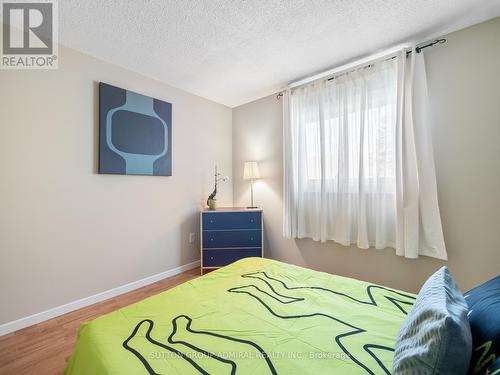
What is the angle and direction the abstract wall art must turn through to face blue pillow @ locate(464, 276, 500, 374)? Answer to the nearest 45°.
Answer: approximately 45° to its right

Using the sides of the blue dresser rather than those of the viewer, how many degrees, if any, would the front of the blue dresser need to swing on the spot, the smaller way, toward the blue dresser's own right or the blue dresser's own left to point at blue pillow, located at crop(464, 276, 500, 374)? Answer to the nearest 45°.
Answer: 0° — it already faces it

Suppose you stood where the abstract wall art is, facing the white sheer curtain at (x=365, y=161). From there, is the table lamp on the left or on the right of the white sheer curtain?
left

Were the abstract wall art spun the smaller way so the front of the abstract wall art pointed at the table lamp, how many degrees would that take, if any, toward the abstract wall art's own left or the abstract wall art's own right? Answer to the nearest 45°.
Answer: approximately 45° to the abstract wall art's own left

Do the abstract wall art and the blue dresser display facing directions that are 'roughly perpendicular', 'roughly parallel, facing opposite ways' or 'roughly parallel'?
roughly perpendicular

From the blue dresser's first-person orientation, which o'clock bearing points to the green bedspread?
The green bedspread is roughly at 12 o'clock from the blue dresser.
